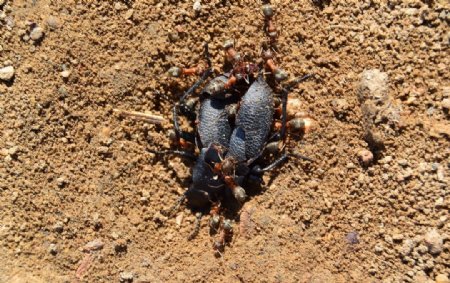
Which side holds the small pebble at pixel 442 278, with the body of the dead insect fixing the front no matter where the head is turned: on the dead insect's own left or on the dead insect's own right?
on the dead insect's own left

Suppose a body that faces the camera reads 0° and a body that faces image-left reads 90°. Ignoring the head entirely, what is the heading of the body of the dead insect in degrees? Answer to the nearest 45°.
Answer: approximately 0°

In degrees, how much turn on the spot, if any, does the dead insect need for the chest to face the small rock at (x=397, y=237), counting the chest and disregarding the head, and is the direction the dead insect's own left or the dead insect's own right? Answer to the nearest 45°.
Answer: approximately 45° to the dead insect's own left

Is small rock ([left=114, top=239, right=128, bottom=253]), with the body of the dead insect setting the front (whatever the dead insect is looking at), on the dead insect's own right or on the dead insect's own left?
on the dead insect's own right

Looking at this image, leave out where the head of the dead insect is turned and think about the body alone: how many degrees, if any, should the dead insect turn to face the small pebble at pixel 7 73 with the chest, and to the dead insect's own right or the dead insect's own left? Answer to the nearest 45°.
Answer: approximately 90° to the dead insect's own right

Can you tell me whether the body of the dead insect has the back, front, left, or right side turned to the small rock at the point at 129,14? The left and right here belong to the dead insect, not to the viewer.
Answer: right

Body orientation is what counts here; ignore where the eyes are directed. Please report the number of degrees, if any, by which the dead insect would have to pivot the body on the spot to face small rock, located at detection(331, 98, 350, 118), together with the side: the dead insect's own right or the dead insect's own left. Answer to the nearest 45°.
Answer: approximately 90° to the dead insect's own left

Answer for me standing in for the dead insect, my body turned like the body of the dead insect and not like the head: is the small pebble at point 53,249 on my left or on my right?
on my right

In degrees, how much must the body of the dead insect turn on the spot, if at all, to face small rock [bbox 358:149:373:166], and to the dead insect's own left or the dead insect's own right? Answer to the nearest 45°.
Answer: approximately 90° to the dead insect's own left

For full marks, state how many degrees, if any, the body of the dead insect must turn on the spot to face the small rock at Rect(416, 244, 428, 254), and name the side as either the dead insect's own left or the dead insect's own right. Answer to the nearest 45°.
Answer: approximately 45° to the dead insect's own left

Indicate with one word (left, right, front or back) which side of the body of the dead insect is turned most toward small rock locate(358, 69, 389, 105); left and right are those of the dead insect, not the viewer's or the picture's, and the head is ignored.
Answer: left

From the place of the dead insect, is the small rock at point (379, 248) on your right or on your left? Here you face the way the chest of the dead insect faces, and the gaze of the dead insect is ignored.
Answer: on your left
